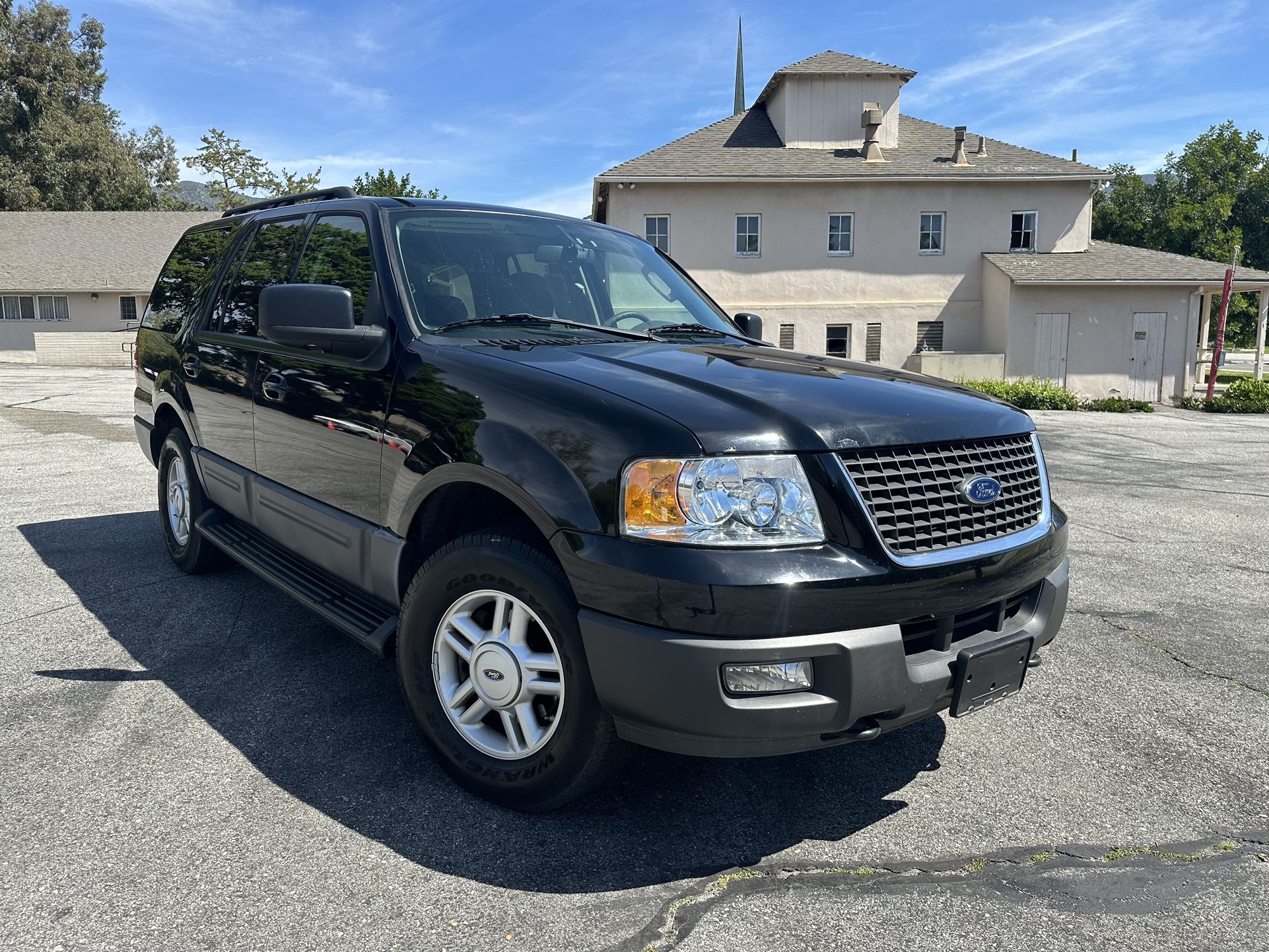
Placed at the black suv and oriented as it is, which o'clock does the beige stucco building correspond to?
The beige stucco building is roughly at 8 o'clock from the black suv.

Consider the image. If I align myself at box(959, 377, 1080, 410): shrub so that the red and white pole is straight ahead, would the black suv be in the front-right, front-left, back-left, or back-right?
back-right

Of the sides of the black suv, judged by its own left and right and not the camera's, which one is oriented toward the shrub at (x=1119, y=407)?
left

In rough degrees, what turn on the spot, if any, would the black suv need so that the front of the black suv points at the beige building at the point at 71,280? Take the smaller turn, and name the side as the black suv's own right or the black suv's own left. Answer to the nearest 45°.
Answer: approximately 180°

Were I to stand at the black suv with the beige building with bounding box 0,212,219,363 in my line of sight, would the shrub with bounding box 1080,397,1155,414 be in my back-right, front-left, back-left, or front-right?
front-right

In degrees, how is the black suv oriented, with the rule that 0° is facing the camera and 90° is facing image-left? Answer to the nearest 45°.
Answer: approximately 315°

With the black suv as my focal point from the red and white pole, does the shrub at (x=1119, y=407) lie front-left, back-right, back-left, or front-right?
front-right

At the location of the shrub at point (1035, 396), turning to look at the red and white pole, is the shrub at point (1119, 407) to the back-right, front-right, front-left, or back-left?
front-right

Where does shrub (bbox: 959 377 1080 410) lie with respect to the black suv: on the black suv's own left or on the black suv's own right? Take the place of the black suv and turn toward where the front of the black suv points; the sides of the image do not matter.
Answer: on the black suv's own left
